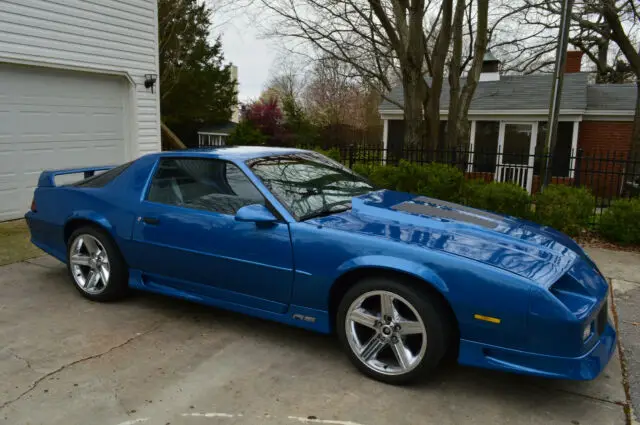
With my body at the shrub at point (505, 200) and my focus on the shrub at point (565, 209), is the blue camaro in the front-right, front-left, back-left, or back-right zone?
back-right

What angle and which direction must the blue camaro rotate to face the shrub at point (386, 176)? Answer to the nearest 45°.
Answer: approximately 135° to its left

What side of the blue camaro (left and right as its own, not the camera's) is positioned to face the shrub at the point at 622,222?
left

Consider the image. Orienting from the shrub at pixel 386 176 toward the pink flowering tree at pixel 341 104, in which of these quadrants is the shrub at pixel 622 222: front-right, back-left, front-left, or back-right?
back-right

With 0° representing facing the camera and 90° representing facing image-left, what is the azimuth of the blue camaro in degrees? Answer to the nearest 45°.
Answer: approximately 315°

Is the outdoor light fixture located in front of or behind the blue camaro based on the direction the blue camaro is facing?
behind
